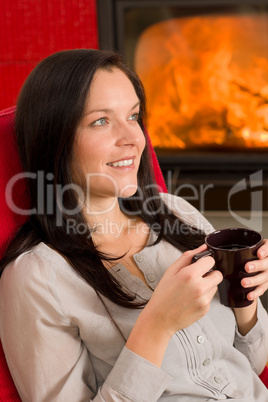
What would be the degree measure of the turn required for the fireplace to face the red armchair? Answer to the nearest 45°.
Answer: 0° — it already faces it

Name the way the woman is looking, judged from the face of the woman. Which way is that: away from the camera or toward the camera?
toward the camera

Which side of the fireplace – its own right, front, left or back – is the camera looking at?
front

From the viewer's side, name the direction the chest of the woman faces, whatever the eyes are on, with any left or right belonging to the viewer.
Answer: facing the viewer and to the right of the viewer

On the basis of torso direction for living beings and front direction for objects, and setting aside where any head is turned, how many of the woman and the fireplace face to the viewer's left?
0

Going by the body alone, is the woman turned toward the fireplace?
no

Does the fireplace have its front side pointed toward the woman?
yes
